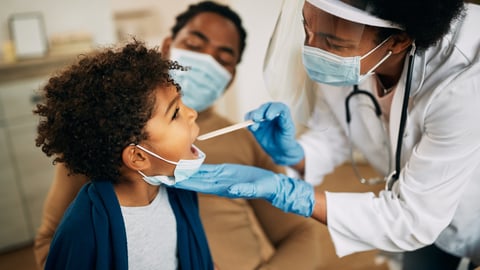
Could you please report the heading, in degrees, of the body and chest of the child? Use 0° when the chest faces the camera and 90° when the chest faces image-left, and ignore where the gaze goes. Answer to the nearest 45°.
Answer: approximately 315°
